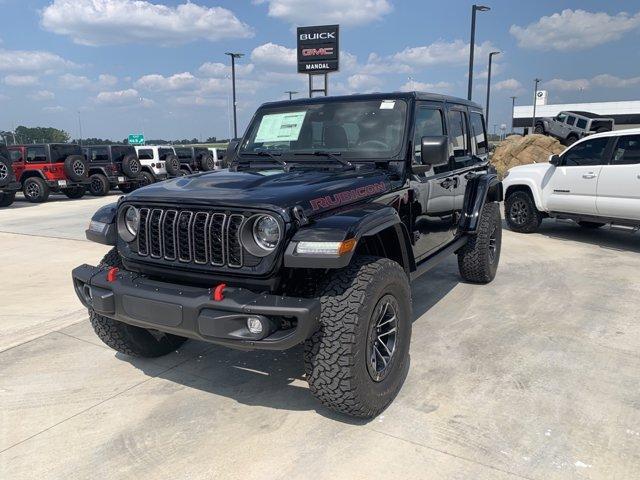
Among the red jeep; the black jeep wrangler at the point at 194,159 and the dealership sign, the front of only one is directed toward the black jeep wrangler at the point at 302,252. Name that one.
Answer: the dealership sign

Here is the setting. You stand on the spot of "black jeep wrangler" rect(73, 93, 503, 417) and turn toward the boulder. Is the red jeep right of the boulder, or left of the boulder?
left

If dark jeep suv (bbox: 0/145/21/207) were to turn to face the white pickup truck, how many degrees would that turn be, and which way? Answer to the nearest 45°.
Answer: approximately 180°

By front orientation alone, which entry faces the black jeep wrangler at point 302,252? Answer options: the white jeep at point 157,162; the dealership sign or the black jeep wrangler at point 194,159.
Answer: the dealership sign

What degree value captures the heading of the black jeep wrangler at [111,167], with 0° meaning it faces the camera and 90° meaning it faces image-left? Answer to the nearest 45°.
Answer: approximately 135°

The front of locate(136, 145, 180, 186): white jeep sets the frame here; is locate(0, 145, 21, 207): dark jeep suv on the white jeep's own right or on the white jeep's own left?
on the white jeep's own left

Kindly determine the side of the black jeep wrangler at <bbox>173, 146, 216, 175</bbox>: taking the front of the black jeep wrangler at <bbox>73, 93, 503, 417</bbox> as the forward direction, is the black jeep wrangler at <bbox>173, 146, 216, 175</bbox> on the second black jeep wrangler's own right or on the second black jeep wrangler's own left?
on the second black jeep wrangler's own right

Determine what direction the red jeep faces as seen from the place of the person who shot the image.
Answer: facing away from the viewer and to the left of the viewer

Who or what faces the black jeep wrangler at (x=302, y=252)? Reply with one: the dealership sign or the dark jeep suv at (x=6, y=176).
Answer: the dealership sign
